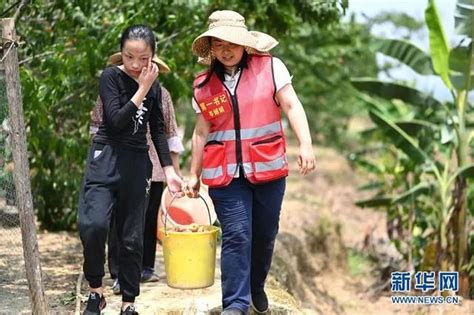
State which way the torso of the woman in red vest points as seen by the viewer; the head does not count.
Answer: toward the camera

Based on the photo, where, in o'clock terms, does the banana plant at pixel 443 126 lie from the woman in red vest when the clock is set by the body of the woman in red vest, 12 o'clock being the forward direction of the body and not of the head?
The banana plant is roughly at 7 o'clock from the woman in red vest.
